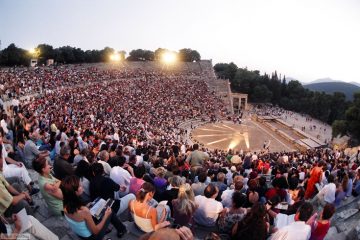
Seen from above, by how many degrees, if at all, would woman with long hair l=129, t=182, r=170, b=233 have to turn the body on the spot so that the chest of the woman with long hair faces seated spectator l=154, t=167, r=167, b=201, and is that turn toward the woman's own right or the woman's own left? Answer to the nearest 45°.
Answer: approximately 45° to the woman's own left

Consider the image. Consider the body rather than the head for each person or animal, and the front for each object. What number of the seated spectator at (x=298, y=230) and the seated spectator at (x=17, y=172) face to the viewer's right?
1

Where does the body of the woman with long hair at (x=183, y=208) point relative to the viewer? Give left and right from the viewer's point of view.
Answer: facing away from the viewer

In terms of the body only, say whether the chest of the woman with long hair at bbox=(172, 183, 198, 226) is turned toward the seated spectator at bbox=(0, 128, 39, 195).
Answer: no

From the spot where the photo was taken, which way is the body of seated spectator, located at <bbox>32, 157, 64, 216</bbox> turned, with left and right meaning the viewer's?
facing to the right of the viewer

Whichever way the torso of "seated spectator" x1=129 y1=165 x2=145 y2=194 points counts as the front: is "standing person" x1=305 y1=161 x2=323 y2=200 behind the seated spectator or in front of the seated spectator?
in front

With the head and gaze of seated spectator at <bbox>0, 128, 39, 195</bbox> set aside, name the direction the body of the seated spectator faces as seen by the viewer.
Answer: to the viewer's right

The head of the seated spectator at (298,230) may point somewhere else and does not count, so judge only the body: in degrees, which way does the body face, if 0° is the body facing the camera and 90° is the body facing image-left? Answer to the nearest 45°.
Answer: approximately 135°

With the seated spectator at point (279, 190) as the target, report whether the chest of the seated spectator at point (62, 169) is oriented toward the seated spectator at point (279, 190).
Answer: no

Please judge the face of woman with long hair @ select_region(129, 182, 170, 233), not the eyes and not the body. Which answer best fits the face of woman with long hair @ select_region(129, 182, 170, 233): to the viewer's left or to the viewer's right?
to the viewer's right

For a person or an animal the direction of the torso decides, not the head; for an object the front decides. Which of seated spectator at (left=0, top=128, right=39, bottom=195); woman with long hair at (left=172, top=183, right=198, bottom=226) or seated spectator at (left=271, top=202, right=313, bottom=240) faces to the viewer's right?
seated spectator at (left=0, top=128, right=39, bottom=195)

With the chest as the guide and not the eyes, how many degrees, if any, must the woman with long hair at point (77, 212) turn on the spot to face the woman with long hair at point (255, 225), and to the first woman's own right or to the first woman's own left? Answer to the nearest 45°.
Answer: approximately 45° to the first woman's own right

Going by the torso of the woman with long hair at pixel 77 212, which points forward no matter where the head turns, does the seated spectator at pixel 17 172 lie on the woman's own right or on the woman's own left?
on the woman's own left
